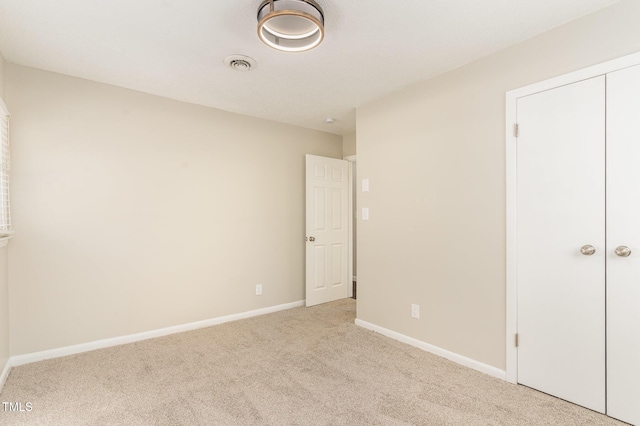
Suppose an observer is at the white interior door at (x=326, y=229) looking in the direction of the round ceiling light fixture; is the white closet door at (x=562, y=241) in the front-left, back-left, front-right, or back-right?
front-left

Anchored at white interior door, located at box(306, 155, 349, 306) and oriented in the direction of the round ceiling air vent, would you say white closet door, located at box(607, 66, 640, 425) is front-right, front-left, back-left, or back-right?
front-left

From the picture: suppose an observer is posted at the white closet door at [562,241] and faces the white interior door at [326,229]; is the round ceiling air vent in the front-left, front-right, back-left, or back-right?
front-left

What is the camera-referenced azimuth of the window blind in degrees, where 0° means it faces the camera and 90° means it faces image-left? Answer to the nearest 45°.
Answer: approximately 270°

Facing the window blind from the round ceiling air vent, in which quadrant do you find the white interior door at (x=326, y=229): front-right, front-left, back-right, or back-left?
back-right

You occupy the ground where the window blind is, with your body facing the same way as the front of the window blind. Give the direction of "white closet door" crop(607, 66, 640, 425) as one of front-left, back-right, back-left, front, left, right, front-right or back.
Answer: front-right

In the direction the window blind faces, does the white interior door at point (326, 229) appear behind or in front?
in front

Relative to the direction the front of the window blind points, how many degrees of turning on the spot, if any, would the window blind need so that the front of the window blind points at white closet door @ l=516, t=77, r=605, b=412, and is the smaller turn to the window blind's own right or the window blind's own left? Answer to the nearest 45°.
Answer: approximately 45° to the window blind's own right
